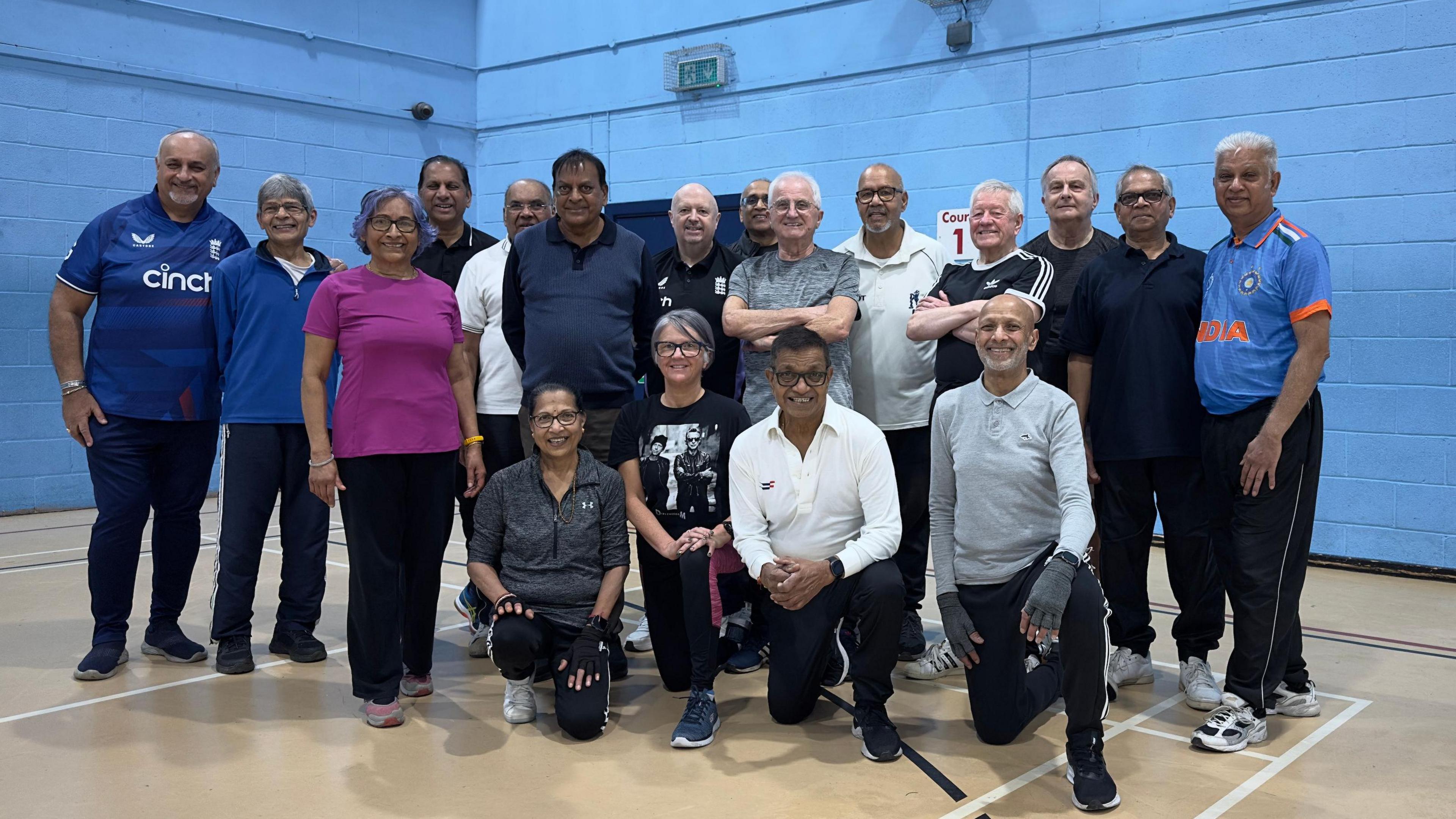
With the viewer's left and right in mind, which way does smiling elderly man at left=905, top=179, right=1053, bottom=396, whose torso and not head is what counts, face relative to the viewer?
facing the viewer and to the left of the viewer

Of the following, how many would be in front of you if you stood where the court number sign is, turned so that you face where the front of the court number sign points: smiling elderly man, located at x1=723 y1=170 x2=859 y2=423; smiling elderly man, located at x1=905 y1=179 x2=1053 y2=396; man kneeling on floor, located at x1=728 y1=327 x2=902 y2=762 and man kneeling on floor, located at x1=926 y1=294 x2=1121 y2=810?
4

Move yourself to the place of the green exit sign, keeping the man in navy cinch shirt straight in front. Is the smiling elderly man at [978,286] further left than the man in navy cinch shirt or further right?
left

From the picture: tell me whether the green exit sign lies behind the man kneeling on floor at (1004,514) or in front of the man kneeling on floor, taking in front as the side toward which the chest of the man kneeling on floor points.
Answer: behind

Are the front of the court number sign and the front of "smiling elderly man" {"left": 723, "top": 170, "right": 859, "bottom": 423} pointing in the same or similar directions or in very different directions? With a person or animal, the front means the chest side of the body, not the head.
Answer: same or similar directions

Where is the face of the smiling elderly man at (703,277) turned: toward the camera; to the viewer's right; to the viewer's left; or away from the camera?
toward the camera

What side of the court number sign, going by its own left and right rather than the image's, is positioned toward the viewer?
front

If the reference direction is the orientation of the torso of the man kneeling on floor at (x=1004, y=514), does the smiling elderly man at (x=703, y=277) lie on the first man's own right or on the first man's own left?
on the first man's own right

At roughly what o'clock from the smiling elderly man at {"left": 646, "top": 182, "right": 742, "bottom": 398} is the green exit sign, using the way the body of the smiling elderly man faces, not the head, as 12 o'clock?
The green exit sign is roughly at 6 o'clock from the smiling elderly man.

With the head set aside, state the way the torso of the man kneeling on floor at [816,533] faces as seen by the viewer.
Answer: toward the camera

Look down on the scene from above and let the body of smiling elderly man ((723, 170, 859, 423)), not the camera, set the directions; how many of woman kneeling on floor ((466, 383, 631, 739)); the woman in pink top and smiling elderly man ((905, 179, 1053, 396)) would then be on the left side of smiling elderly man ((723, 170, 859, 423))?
1

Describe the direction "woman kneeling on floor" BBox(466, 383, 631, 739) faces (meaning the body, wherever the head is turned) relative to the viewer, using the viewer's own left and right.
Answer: facing the viewer

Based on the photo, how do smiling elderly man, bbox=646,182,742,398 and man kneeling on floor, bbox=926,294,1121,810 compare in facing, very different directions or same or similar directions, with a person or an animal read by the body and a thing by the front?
same or similar directions

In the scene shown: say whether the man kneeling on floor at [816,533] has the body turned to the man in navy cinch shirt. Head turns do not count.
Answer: no

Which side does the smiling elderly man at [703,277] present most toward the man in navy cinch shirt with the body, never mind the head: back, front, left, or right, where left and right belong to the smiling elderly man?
right

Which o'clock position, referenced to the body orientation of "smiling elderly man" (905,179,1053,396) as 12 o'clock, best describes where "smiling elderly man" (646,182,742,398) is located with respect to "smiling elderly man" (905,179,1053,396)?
"smiling elderly man" (646,182,742,398) is roughly at 2 o'clock from "smiling elderly man" (905,179,1053,396).

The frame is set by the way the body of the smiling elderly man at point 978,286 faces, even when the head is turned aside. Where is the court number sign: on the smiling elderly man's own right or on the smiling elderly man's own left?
on the smiling elderly man's own right

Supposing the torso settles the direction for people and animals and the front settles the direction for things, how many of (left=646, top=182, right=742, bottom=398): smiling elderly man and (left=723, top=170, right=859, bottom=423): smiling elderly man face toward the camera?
2
